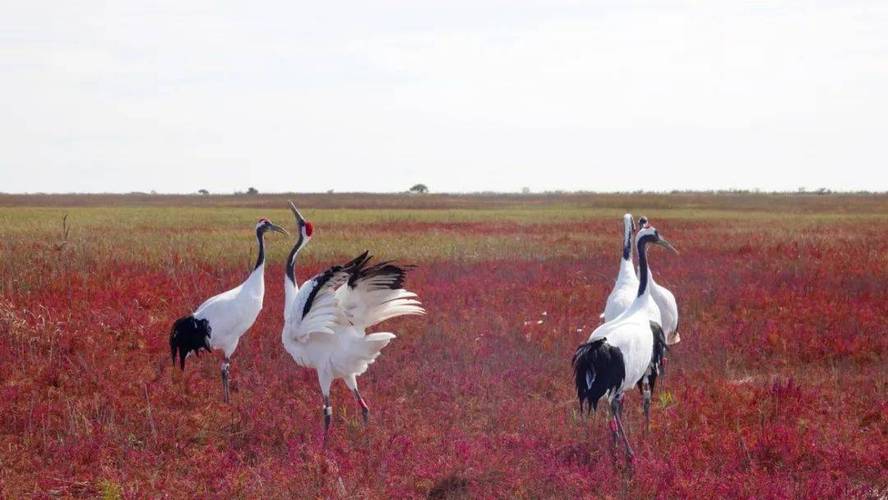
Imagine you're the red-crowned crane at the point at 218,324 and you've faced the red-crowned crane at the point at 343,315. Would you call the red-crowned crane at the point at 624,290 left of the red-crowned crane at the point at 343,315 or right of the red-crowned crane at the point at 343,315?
left

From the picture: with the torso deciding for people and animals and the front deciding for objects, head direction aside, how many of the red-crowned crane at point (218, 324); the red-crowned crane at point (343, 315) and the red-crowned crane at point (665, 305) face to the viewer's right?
1

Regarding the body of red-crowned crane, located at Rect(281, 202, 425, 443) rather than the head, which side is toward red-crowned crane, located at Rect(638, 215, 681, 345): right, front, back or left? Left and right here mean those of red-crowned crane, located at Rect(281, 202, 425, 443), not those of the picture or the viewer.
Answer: back

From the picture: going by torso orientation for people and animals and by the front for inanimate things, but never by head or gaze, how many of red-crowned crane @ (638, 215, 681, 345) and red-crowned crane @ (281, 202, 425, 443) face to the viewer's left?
1

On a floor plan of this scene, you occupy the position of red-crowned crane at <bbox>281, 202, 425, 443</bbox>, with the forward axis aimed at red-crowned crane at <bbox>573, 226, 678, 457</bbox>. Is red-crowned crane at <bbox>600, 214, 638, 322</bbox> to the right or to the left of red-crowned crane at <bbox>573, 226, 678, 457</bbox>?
left

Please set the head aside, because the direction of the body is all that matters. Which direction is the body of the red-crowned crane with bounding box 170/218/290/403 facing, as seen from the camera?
to the viewer's right

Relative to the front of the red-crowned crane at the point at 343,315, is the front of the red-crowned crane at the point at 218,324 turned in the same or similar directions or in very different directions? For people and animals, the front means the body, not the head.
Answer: very different directions

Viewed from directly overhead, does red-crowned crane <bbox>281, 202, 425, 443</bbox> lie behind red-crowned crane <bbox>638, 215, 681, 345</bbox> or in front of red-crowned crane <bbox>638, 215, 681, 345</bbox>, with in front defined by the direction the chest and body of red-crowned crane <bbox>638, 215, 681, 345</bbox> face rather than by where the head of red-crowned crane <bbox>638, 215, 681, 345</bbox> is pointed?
in front

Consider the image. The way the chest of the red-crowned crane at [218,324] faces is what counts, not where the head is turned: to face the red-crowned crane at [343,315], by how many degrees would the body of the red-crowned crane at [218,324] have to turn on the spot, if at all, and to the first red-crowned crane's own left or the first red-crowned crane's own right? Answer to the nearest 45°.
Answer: approximately 45° to the first red-crowned crane's own right

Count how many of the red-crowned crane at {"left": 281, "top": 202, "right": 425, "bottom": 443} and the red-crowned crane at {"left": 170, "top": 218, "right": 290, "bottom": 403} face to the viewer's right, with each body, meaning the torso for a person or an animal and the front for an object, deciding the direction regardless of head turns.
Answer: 1

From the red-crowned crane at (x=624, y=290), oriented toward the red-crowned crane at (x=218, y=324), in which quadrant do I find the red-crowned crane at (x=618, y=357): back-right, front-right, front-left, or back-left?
front-left

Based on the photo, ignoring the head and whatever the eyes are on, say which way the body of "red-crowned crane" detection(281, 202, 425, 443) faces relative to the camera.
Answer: to the viewer's left

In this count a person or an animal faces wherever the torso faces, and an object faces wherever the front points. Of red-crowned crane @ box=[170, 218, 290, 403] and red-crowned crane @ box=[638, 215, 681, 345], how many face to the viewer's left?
0
